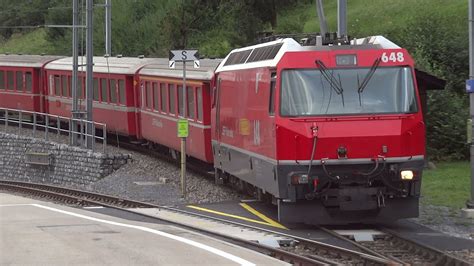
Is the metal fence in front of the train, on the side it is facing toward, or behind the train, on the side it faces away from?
behind

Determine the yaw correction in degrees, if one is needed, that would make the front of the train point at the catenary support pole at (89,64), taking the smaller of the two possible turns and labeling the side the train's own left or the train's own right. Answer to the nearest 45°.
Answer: approximately 180°

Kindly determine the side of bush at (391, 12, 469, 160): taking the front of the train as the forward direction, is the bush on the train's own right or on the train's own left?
on the train's own left
